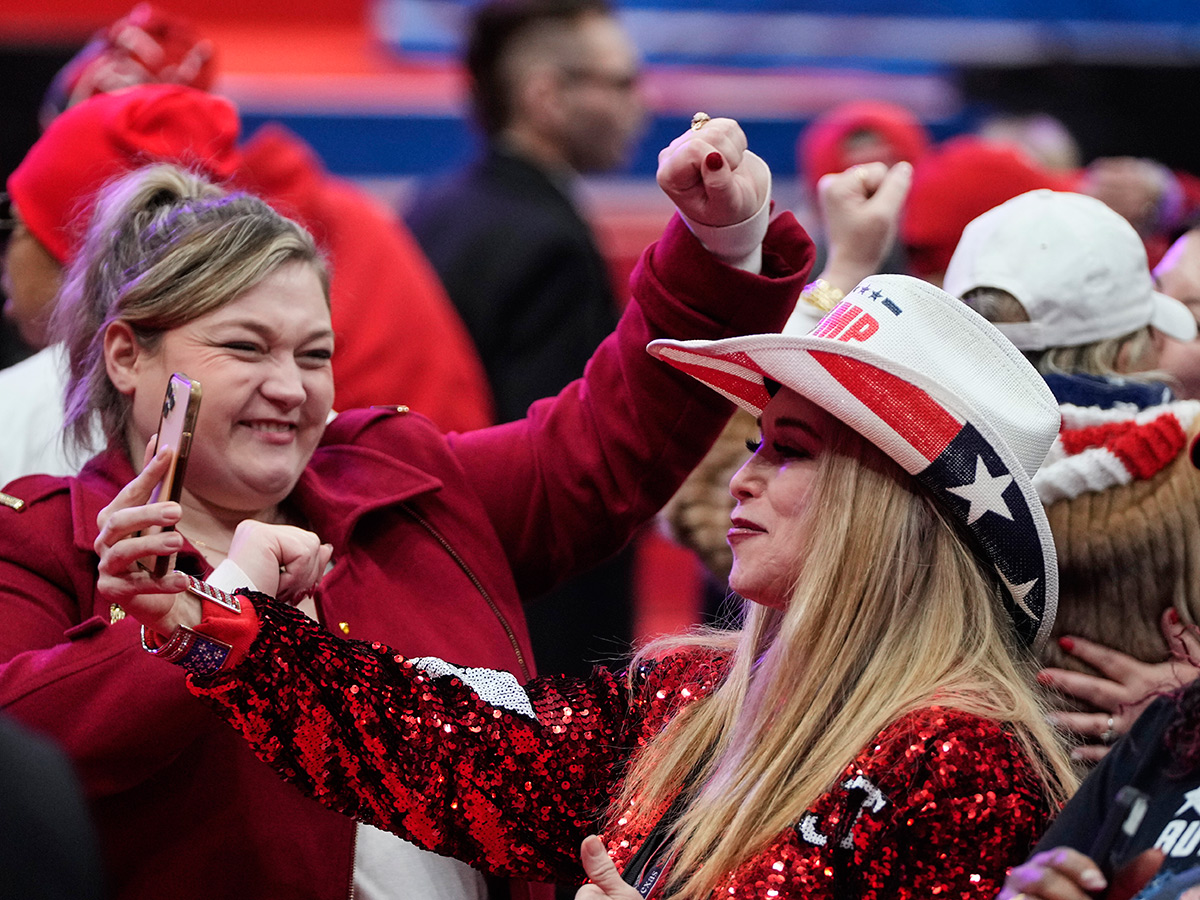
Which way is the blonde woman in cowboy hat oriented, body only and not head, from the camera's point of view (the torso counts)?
to the viewer's left

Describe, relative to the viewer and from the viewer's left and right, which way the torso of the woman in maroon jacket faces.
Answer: facing the viewer and to the right of the viewer

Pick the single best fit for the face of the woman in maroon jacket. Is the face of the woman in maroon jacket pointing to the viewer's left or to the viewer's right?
to the viewer's right

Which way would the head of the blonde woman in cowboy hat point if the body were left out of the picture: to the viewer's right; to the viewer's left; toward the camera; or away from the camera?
to the viewer's left
